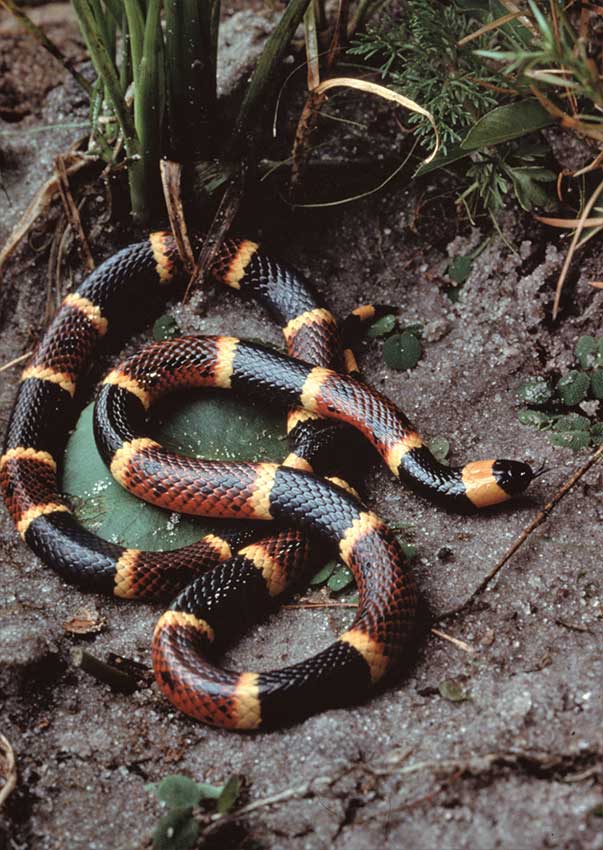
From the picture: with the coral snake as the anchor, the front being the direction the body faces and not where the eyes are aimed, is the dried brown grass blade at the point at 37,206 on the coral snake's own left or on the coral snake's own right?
on the coral snake's own left

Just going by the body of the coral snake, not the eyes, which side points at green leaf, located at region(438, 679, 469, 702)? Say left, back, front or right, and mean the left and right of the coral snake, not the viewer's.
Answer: right

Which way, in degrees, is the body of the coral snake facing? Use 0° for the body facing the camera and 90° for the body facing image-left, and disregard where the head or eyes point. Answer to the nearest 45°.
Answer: approximately 270°

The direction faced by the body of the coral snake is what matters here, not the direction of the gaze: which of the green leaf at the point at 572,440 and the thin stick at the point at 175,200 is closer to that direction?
the green leaf

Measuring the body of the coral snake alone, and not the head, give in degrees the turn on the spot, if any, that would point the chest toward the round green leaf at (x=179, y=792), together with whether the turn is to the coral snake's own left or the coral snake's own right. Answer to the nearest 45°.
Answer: approximately 90° to the coral snake's own right

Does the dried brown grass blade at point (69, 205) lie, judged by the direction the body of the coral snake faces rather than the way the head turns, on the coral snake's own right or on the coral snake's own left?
on the coral snake's own left

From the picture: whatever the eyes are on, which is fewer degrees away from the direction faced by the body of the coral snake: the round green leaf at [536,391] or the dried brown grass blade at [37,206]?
the round green leaf

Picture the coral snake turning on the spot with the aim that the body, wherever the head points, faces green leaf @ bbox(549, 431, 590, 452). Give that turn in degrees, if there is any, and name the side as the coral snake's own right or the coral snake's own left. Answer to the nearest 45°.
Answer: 0° — it already faces it
